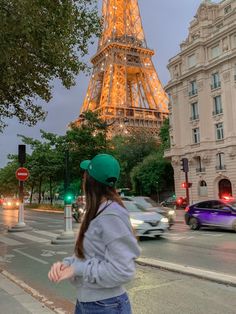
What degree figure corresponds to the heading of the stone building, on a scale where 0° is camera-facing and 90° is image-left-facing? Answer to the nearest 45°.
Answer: approximately 45°

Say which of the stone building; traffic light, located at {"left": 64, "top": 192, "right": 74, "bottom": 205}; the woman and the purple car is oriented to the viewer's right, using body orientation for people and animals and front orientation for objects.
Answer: the purple car

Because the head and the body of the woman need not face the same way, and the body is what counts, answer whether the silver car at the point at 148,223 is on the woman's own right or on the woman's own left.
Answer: on the woman's own right

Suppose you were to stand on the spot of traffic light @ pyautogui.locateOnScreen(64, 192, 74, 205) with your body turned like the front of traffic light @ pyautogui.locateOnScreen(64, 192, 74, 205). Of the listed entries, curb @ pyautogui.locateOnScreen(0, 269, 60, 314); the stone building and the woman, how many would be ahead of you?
2

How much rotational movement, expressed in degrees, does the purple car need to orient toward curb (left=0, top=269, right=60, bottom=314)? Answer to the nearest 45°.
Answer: approximately 90° to its right

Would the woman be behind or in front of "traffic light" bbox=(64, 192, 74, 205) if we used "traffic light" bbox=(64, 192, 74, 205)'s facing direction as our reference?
in front

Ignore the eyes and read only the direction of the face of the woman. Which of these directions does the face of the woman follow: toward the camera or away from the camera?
away from the camera

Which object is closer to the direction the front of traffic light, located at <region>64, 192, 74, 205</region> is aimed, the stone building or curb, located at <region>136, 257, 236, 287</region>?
the curb

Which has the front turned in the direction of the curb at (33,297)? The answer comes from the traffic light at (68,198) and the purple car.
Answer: the traffic light
